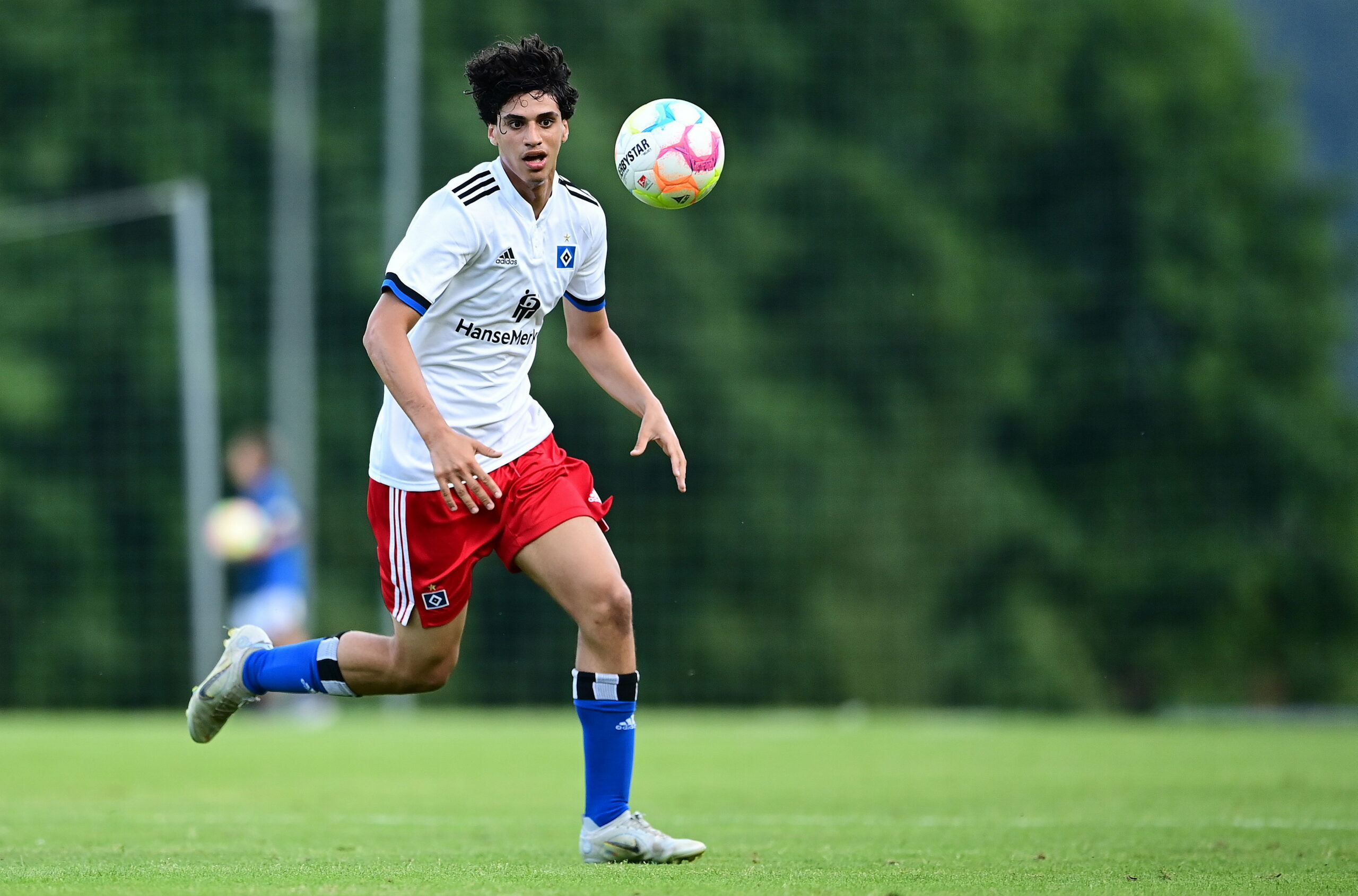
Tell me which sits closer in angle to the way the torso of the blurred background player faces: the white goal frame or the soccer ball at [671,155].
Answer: the soccer ball

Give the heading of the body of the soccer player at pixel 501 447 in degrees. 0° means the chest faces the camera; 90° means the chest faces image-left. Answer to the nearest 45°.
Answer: approximately 315°

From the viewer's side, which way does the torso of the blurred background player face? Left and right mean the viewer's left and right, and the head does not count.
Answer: facing the viewer and to the left of the viewer

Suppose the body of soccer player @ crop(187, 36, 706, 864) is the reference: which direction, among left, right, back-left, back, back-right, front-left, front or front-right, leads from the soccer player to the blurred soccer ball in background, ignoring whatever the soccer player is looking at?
back-left

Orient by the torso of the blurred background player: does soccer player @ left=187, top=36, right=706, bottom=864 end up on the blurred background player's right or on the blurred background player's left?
on the blurred background player's left

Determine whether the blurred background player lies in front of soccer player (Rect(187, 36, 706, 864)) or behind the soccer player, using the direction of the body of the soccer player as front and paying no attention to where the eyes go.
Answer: behind

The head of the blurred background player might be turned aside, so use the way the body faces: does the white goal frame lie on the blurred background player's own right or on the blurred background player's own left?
on the blurred background player's own right

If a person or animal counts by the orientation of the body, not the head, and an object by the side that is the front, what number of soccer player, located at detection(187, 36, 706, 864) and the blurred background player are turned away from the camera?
0
